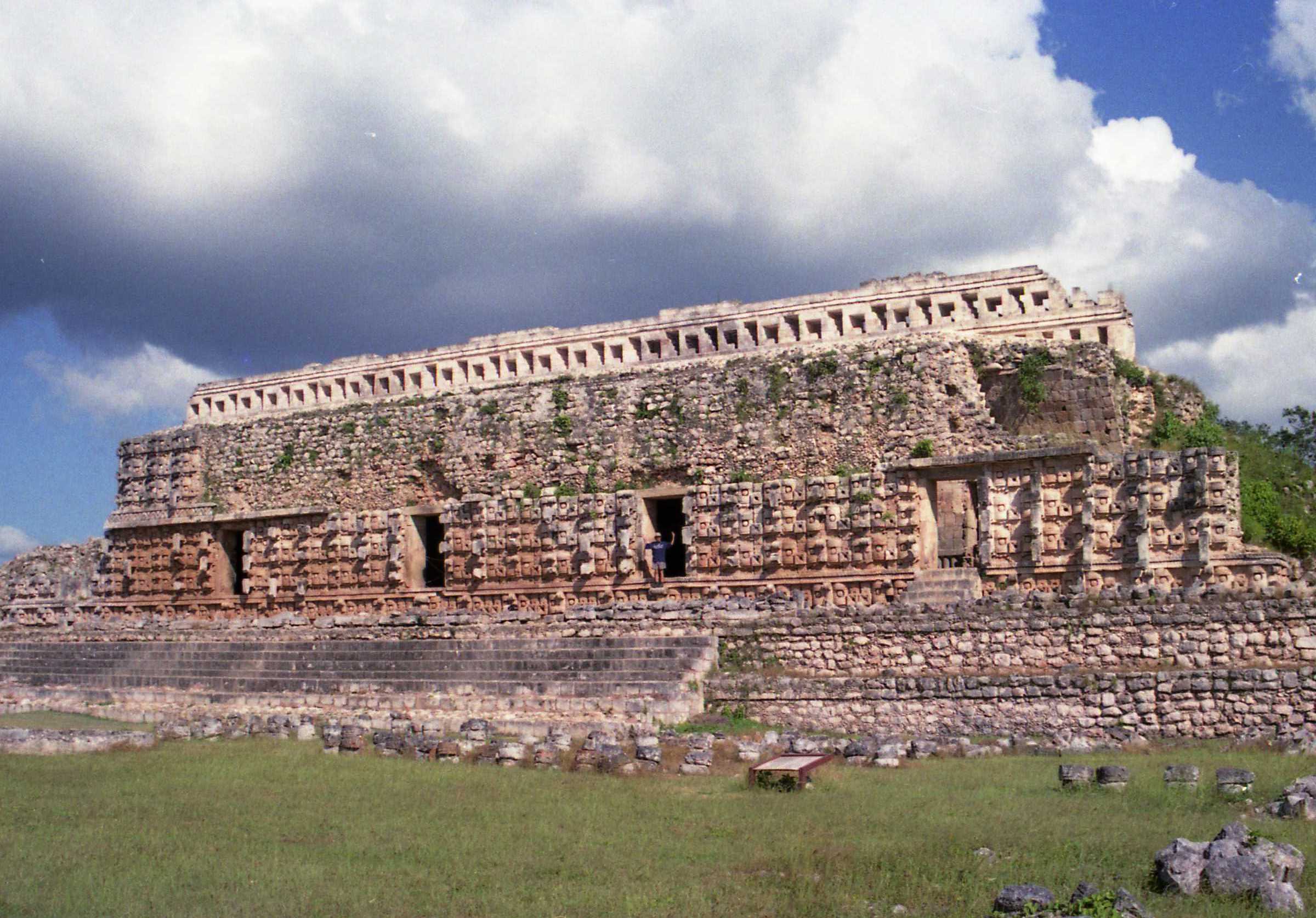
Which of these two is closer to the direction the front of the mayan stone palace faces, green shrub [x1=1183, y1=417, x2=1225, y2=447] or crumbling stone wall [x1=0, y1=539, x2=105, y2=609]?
the crumbling stone wall

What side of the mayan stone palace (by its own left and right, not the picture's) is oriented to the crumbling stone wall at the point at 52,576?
right

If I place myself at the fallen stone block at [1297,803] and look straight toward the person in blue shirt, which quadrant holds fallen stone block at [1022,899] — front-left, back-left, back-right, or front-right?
back-left

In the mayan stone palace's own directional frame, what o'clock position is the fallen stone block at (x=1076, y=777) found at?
The fallen stone block is roughly at 10 o'clock from the mayan stone palace.

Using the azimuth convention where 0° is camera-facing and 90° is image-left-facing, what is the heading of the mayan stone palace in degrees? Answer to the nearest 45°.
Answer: approximately 45°

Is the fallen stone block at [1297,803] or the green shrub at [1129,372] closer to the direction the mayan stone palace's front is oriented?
the fallen stone block

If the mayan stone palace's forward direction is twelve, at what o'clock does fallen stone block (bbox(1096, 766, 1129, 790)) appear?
The fallen stone block is roughly at 10 o'clock from the mayan stone palace.

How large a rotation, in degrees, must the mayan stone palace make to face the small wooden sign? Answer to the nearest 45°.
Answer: approximately 45° to its left

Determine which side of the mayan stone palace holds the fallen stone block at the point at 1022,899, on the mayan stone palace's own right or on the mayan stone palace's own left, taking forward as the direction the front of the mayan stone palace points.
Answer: on the mayan stone palace's own left
